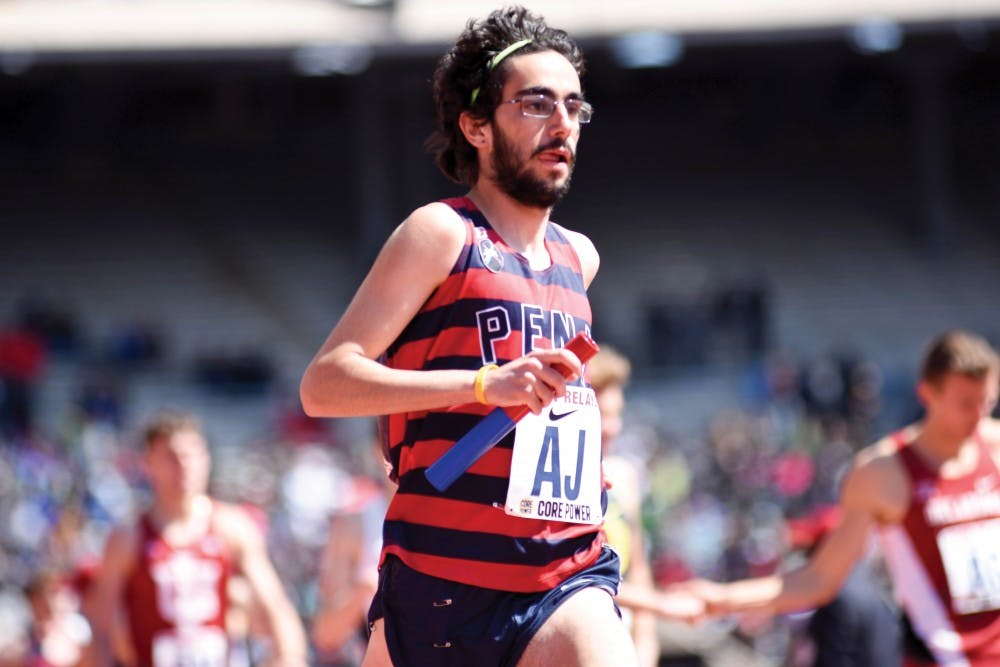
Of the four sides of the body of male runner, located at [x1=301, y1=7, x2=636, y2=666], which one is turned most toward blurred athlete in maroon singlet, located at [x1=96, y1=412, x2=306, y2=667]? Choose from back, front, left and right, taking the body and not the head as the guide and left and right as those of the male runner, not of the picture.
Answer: back

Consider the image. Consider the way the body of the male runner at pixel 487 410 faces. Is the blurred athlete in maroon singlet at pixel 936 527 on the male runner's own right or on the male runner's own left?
on the male runner's own left

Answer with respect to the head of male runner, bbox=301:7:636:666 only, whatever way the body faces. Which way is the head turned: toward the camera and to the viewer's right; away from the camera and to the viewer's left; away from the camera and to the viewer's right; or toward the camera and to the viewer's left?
toward the camera and to the viewer's right
